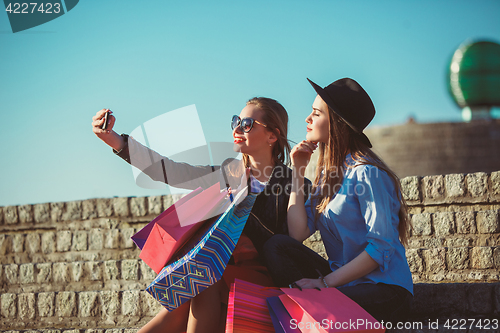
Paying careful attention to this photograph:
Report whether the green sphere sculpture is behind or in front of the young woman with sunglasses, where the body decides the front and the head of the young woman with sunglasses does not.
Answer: behind

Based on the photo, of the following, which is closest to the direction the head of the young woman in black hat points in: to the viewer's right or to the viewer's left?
to the viewer's left

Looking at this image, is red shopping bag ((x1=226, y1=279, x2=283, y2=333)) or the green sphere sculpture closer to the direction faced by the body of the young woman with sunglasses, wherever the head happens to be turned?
the red shopping bag

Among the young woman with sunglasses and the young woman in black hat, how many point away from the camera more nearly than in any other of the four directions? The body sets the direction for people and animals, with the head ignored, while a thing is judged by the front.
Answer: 0

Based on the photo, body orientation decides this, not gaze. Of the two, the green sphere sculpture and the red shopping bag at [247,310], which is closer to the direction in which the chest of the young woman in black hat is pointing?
the red shopping bag

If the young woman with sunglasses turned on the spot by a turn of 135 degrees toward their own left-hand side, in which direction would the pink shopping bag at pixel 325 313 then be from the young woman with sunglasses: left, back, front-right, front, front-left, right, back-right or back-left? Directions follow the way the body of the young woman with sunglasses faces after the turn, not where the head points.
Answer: right

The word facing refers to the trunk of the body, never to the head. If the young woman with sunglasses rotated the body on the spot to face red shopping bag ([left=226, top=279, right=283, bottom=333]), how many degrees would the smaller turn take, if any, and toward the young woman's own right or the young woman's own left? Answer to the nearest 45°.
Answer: approximately 45° to the young woman's own left

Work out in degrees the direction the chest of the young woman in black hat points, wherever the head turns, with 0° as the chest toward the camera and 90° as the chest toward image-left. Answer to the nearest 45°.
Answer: approximately 90°
